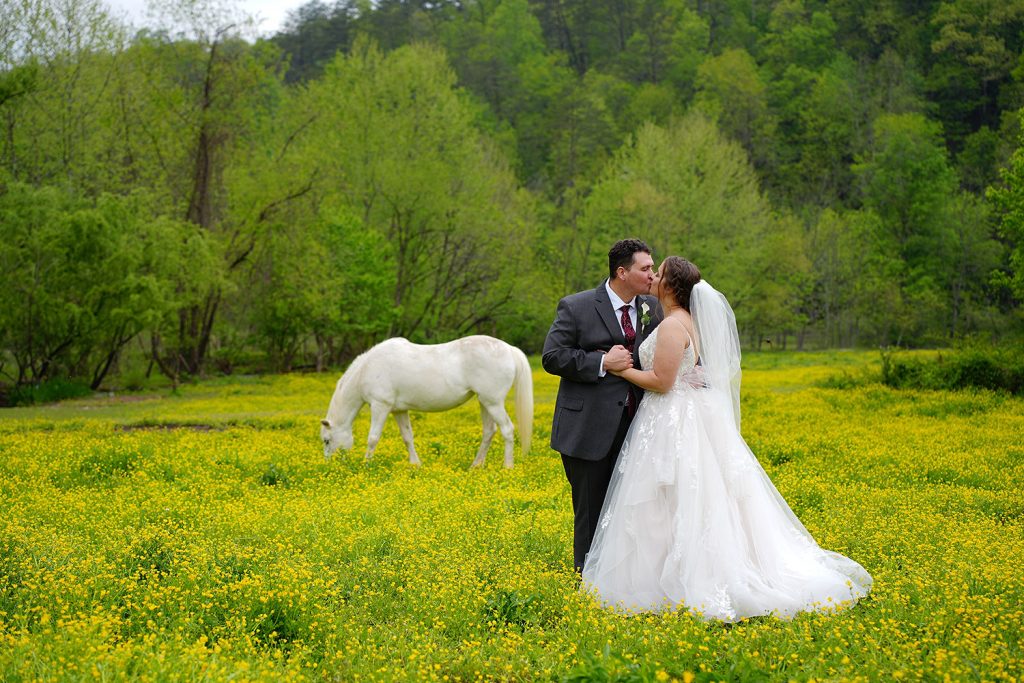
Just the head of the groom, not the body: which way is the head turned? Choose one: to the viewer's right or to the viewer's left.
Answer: to the viewer's right

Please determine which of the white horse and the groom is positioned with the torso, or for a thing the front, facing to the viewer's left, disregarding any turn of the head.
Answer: the white horse

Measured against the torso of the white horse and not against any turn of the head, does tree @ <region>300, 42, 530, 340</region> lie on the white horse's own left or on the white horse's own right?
on the white horse's own right

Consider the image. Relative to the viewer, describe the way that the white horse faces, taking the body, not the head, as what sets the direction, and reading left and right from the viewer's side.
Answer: facing to the left of the viewer

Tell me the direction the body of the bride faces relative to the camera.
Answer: to the viewer's left

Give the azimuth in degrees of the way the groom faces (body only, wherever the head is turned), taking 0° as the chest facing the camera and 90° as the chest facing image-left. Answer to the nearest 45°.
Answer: approximately 315°

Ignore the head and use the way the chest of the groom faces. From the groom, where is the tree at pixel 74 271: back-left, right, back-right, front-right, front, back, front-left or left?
back

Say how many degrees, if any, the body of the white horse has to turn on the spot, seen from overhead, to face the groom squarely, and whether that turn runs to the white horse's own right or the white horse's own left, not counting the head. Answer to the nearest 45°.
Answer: approximately 90° to the white horse's own left

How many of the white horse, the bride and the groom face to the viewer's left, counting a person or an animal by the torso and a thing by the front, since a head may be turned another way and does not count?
2

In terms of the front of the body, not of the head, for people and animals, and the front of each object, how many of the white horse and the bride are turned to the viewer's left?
2

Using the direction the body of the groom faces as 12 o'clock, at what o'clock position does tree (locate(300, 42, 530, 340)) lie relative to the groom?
The tree is roughly at 7 o'clock from the groom.
